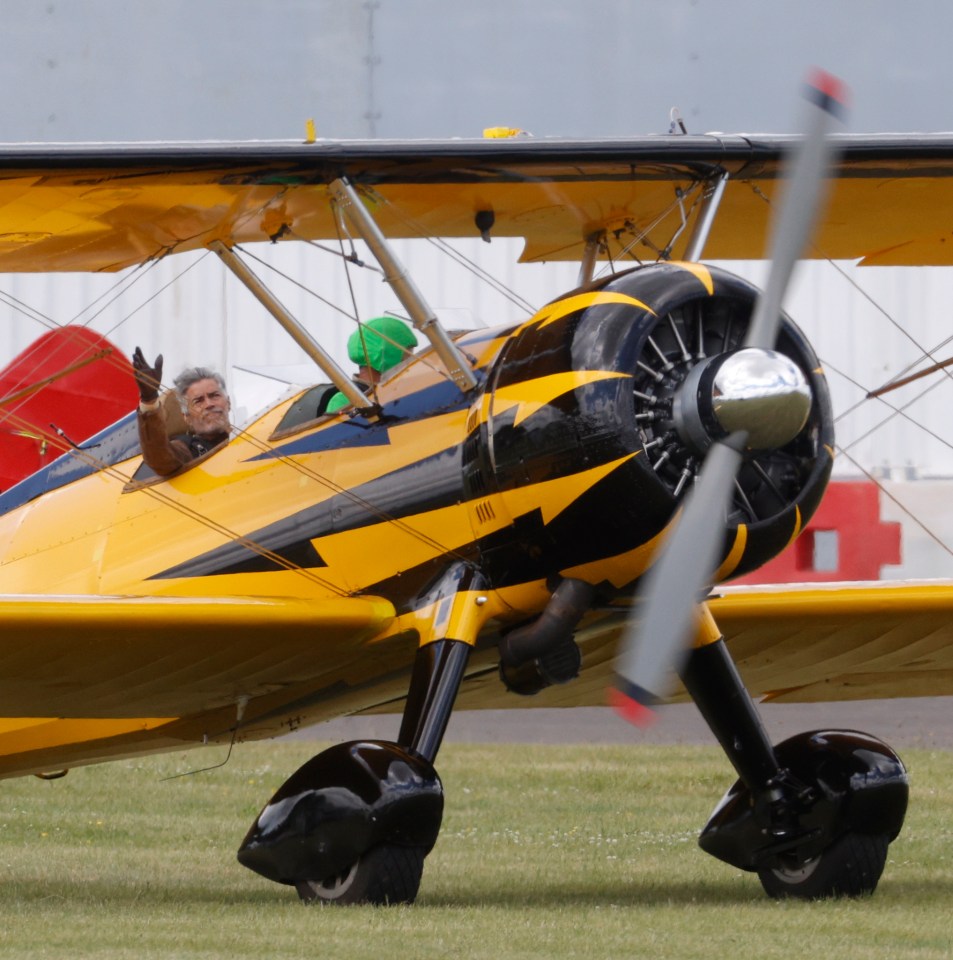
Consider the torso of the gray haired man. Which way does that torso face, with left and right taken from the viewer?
facing the viewer and to the right of the viewer

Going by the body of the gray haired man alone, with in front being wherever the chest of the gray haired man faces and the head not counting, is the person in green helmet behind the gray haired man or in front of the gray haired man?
in front
